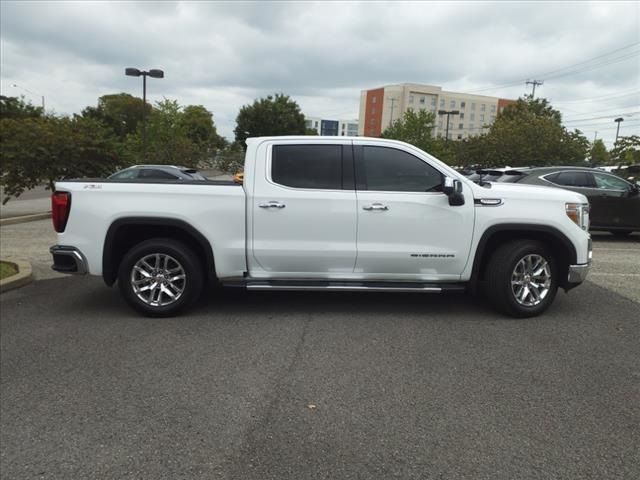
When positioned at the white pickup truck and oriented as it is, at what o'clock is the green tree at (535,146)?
The green tree is roughly at 10 o'clock from the white pickup truck.

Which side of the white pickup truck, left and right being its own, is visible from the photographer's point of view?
right

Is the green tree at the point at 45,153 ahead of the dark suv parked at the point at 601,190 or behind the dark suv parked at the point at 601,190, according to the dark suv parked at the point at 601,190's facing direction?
behind

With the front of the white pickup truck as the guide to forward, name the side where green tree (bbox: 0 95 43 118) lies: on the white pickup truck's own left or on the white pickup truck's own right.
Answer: on the white pickup truck's own left

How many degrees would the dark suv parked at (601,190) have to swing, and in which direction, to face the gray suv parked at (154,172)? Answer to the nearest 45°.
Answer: approximately 135° to its left

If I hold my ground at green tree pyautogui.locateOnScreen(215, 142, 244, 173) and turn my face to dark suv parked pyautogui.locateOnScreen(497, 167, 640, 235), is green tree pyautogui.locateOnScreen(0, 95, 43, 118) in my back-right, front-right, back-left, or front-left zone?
back-right

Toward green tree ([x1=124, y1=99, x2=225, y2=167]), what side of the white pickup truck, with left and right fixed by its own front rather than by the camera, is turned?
left

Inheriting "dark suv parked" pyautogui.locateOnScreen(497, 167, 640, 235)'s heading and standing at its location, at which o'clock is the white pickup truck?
The white pickup truck is roughly at 5 o'clock from the dark suv parked.

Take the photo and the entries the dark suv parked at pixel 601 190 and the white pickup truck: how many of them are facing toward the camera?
0

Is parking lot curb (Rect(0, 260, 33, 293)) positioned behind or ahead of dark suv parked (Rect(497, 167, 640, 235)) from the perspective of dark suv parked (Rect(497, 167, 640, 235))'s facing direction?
behind

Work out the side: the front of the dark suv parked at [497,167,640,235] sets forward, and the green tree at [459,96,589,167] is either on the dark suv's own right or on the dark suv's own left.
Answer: on the dark suv's own left

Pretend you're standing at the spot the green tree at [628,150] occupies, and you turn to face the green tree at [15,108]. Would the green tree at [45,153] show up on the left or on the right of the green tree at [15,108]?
left

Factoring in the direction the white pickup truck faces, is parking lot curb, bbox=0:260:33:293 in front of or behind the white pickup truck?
behind

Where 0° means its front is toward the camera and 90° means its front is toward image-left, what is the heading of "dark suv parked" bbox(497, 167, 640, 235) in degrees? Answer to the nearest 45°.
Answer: approximately 225°
